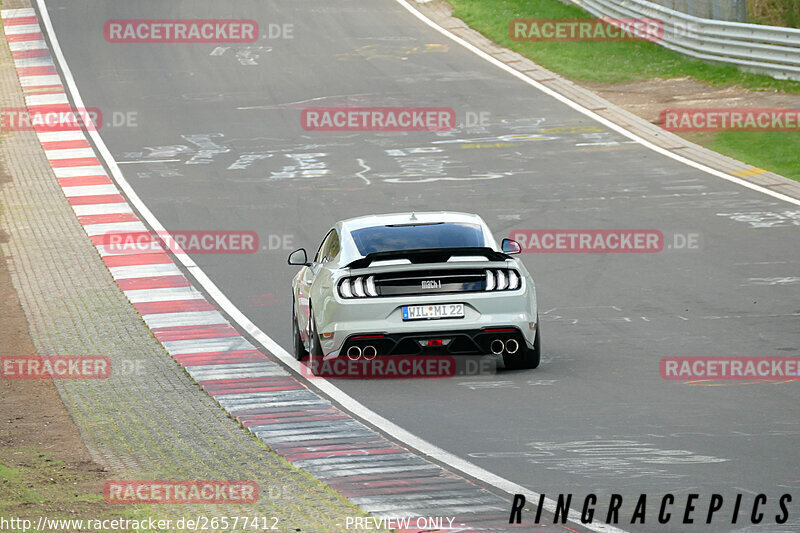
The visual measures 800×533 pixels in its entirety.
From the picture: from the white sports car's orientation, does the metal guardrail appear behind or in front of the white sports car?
in front

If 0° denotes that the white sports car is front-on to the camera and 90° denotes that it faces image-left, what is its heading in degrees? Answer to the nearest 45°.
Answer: approximately 180°
